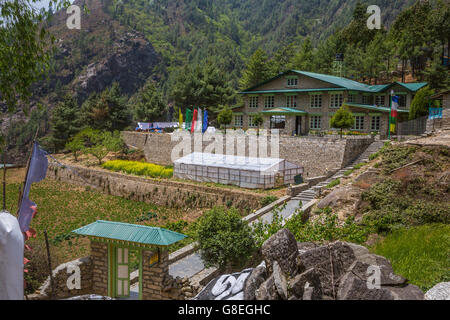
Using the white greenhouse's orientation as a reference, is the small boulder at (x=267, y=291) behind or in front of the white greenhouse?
in front

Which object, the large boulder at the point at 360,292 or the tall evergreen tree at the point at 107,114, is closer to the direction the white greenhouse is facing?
the large boulder

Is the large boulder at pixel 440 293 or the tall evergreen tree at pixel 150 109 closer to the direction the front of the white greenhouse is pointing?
the large boulder

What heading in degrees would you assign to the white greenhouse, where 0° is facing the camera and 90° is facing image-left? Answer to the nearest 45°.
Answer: approximately 315°

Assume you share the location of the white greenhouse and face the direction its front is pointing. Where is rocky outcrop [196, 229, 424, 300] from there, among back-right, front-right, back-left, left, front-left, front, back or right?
front-right

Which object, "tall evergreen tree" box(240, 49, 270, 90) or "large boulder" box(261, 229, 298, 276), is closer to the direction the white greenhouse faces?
the large boulder

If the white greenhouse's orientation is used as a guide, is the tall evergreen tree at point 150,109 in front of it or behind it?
behind

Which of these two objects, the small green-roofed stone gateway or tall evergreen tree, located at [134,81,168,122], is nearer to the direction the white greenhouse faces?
the small green-roofed stone gateway
